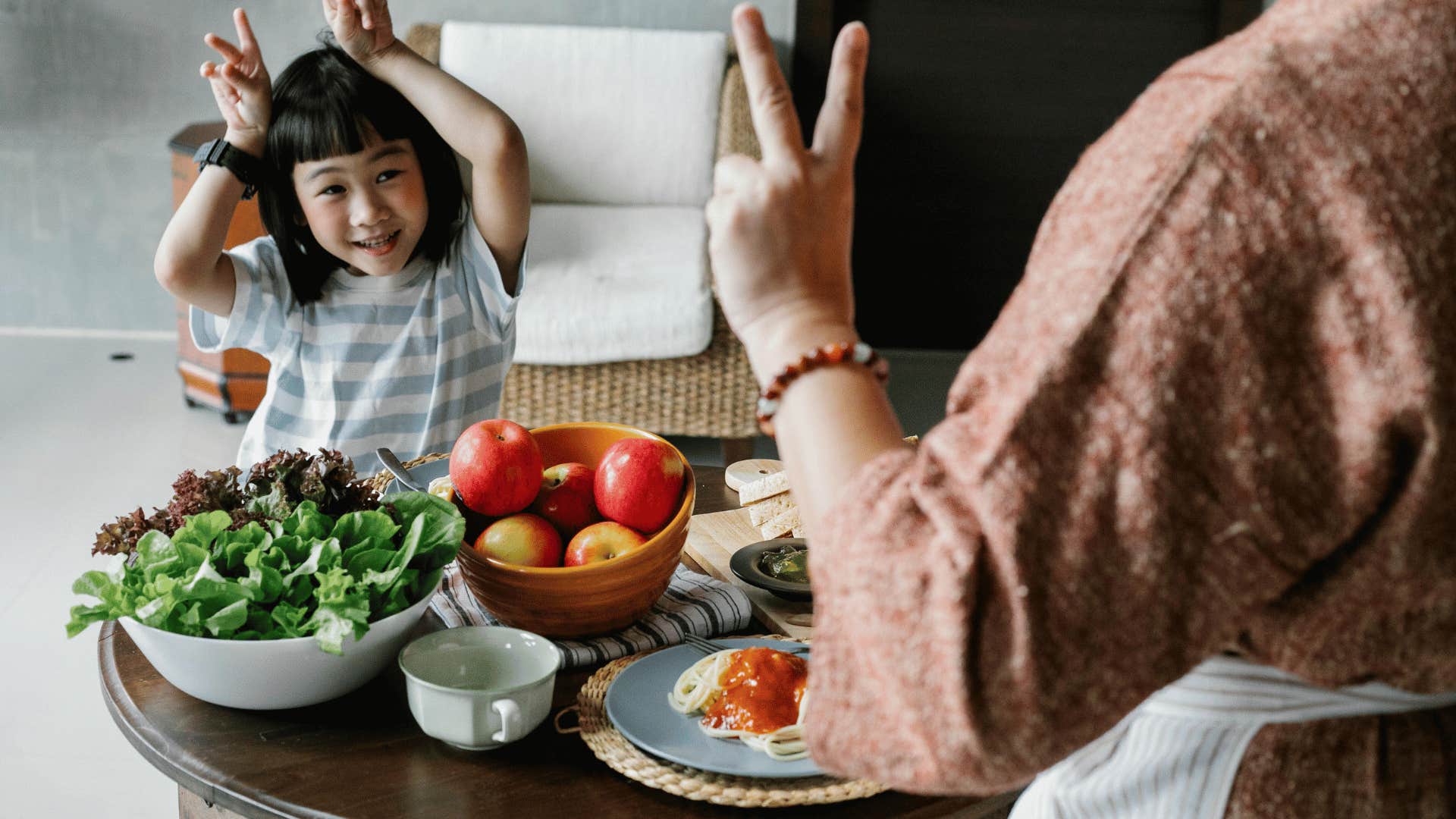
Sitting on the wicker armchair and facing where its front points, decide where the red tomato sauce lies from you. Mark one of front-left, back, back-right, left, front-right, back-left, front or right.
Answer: front

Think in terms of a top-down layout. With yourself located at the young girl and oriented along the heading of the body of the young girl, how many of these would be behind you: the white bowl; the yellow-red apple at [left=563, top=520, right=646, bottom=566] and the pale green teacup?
0

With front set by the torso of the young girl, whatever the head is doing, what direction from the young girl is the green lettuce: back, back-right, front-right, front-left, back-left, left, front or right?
front

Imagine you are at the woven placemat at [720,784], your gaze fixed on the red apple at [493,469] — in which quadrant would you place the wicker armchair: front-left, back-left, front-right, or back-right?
front-right

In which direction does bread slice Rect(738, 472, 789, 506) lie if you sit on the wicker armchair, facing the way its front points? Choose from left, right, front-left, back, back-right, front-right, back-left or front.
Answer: front

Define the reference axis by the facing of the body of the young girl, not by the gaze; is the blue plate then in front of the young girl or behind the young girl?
in front

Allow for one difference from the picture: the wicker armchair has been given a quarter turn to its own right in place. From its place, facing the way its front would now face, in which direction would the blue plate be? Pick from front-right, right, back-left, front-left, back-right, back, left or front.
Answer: left

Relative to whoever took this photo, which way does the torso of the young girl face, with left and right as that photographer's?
facing the viewer

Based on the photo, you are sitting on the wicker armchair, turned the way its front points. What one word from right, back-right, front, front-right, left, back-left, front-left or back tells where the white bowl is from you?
front

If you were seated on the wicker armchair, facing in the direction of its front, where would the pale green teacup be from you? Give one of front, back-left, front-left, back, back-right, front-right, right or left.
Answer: front

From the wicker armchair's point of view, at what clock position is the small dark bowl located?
The small dark bowl is roughly at 12 o'clock from the wicker armchair.

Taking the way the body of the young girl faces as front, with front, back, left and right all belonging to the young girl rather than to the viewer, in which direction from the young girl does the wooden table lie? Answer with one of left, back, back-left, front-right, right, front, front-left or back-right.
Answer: front

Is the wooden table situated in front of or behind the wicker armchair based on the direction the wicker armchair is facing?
in front

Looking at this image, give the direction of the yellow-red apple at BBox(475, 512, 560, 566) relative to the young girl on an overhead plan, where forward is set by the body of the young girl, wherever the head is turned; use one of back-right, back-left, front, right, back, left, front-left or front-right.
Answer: front

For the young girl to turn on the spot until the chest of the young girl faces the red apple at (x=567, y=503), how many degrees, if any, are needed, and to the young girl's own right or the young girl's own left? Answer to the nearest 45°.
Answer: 0° — they already face it
